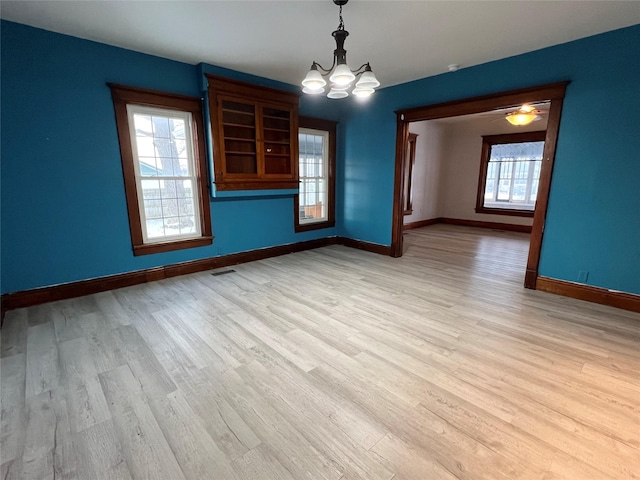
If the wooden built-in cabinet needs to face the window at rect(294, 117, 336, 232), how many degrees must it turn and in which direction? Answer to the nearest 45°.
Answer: approximately 90° to its left

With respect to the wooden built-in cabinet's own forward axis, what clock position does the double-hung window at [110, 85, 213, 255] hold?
The double-hung window is roughly at 4 o'clock from the wooden built-in cabinet.

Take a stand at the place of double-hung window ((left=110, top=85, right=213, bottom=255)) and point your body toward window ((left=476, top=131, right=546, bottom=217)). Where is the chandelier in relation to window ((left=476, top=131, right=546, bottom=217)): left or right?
right

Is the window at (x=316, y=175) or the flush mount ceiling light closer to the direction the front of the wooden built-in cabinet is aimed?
the flush mount ceiling light

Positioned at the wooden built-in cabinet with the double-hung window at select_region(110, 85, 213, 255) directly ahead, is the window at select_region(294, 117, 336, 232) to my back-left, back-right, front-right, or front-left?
back-right

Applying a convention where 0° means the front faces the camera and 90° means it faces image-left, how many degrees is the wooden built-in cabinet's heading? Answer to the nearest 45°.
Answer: approximately 315°

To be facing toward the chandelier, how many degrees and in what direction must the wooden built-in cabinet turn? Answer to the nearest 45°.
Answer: approximately 45° to its right

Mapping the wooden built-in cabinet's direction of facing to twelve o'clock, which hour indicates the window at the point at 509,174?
The window is roughly at 10 o'clock from the wooden built-in cabinet.
